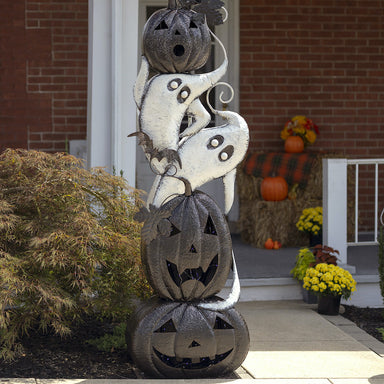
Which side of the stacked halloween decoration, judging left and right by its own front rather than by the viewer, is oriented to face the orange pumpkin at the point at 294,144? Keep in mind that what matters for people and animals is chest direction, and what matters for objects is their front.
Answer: back

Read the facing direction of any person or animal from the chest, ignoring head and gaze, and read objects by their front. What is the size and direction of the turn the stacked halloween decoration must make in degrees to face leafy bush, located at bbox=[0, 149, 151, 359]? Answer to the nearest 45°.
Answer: approximately 135° to its right

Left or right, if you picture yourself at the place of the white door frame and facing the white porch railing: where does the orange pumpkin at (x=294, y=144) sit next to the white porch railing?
left

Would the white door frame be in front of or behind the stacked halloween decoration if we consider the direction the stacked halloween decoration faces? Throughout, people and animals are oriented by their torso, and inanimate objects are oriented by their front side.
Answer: behind

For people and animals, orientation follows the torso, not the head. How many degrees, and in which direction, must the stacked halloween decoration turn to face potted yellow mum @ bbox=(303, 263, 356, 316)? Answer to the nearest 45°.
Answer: approximately 135° to its left

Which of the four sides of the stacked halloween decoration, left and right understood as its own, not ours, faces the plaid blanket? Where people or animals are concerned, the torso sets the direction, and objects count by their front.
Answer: back

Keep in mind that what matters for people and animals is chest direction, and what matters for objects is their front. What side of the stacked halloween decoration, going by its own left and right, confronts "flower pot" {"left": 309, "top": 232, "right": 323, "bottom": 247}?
back

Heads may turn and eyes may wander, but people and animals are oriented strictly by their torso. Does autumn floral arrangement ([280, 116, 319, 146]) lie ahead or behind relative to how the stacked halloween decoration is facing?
behind

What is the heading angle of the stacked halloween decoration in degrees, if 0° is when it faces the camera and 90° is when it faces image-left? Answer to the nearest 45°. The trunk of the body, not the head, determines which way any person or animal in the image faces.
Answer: approximately 0°

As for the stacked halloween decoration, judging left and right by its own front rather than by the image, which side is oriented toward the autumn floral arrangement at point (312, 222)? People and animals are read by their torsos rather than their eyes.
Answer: back
